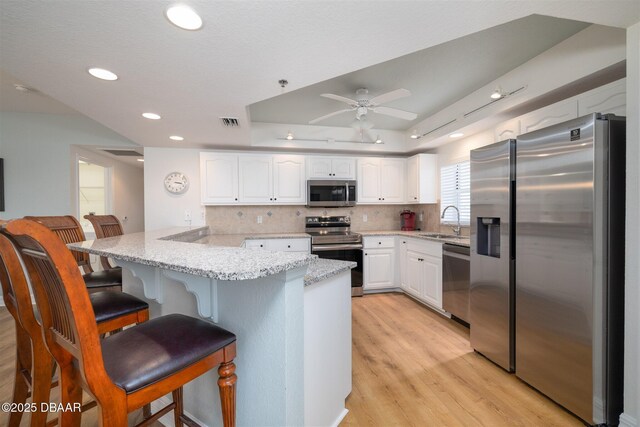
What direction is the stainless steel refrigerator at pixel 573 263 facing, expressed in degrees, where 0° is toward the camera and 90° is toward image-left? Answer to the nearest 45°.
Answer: approximately 45°

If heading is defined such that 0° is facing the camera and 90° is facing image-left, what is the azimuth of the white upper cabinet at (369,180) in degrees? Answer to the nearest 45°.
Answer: approximately 0°

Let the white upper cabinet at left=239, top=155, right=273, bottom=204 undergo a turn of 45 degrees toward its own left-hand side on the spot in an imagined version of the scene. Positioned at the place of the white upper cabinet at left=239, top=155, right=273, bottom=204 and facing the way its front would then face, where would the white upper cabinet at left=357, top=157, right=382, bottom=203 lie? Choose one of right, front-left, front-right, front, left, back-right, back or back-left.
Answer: front-left

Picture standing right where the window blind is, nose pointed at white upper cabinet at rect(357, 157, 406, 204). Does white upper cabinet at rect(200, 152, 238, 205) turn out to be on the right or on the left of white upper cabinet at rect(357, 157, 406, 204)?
left

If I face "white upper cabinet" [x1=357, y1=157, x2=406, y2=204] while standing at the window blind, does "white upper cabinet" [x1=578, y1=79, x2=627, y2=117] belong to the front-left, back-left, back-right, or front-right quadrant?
back-left

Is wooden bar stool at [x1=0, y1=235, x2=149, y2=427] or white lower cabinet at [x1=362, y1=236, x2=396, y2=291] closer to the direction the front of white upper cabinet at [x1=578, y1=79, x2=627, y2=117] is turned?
the wooden bar stool

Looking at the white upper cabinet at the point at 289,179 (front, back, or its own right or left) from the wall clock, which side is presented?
right

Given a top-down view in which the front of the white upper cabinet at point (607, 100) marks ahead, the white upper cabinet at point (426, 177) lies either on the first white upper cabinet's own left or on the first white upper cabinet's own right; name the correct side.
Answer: on the first white upper cabinet's own right

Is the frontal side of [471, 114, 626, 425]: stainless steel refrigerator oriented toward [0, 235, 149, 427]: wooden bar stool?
yes

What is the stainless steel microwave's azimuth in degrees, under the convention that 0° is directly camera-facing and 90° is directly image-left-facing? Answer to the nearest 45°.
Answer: approximately 0°
